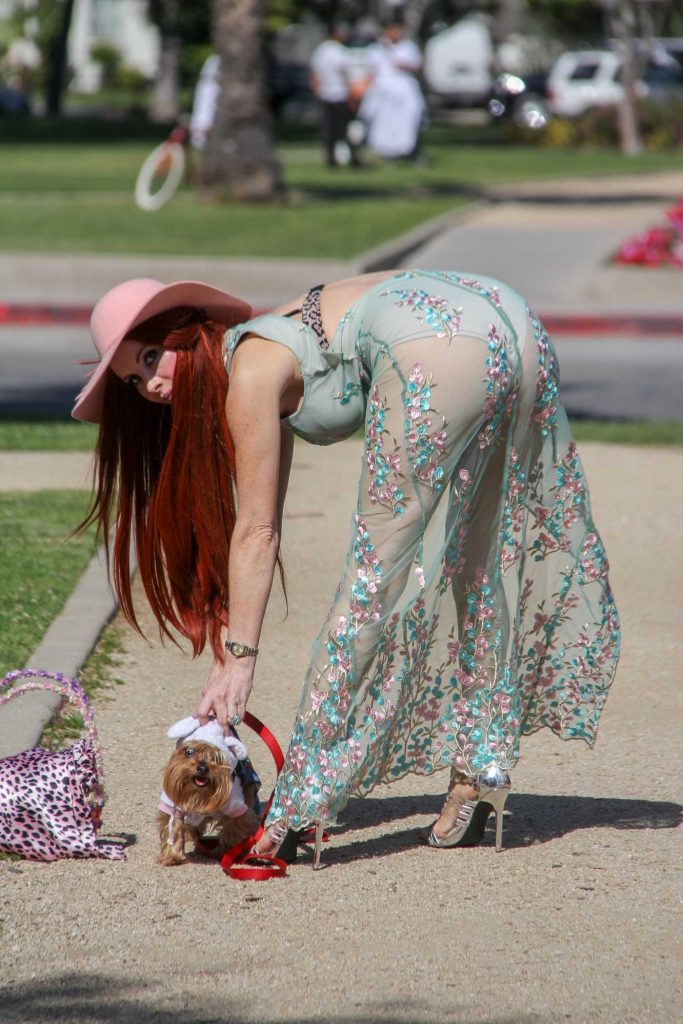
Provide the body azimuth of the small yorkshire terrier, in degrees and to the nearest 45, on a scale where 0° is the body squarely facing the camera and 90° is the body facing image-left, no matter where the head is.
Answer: approximately 45°

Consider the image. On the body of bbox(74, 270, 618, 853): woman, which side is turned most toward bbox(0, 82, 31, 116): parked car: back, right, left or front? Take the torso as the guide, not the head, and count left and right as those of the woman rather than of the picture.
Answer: right

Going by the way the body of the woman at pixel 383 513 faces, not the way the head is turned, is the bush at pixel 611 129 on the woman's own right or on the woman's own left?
on the woman's own right

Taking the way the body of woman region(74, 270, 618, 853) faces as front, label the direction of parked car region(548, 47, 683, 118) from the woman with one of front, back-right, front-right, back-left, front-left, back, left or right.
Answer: right

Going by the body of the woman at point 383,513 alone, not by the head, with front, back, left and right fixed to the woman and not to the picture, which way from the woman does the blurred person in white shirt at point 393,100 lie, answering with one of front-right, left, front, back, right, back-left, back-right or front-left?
right

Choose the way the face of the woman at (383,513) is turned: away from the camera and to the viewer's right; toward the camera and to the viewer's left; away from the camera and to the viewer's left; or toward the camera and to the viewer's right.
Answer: toward the camera and to the viewer's left

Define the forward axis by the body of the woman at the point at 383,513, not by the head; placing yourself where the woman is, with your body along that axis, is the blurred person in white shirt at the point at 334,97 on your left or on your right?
on your right

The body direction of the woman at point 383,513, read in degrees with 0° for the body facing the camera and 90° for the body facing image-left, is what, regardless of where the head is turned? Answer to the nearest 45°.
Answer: approximately 90°

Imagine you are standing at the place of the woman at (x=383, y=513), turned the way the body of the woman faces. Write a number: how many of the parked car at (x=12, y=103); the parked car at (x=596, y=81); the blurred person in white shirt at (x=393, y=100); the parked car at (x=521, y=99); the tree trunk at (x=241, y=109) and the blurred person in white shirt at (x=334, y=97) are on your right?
6
